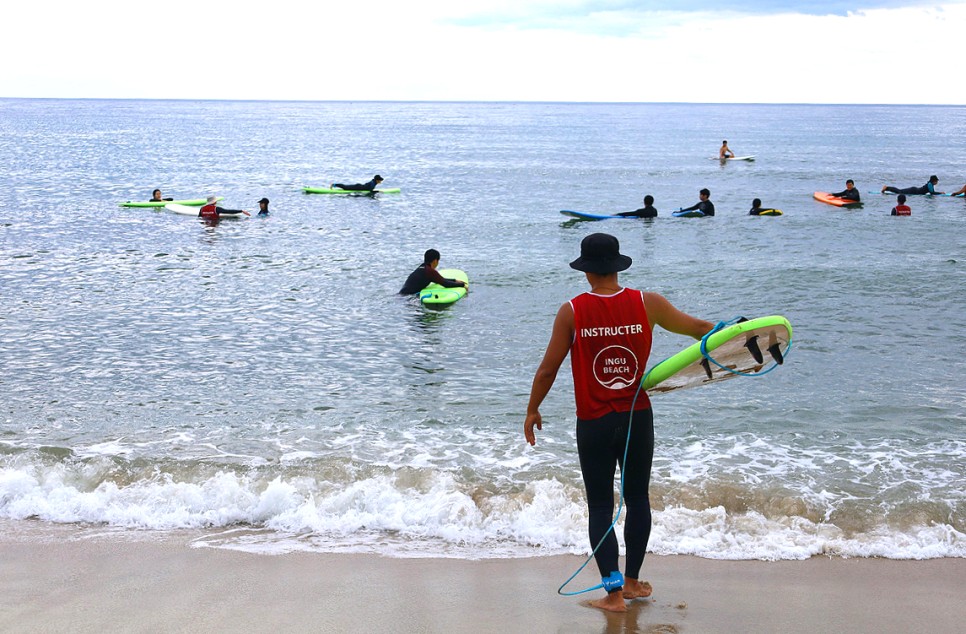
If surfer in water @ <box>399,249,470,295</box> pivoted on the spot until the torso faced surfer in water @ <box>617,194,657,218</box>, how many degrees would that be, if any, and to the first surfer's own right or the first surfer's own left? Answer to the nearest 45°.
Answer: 0° — they already face them

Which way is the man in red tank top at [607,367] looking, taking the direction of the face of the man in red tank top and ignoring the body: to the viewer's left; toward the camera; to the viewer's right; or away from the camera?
away from the camera

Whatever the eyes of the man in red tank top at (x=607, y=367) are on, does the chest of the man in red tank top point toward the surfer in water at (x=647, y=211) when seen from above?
yes

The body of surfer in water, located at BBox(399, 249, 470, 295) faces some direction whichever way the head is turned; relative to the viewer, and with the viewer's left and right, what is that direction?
facing away from the viewer and to the right of the viewer

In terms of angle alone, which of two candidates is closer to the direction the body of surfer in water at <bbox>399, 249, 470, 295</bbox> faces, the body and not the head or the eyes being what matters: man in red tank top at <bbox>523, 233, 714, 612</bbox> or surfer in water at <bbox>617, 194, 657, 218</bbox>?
the surfer in water

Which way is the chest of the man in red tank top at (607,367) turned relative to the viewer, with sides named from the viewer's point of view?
facing away from the viewer
